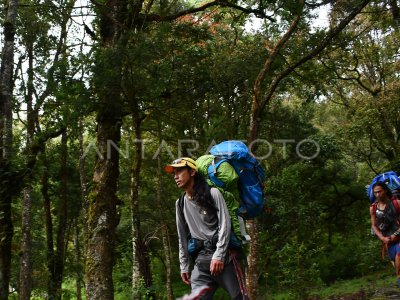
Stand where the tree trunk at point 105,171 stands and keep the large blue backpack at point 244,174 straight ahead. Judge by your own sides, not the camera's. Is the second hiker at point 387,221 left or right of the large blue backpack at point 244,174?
left

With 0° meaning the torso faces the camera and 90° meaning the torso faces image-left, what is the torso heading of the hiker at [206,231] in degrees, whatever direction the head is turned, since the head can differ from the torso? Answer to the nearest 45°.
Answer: approximately 45°
